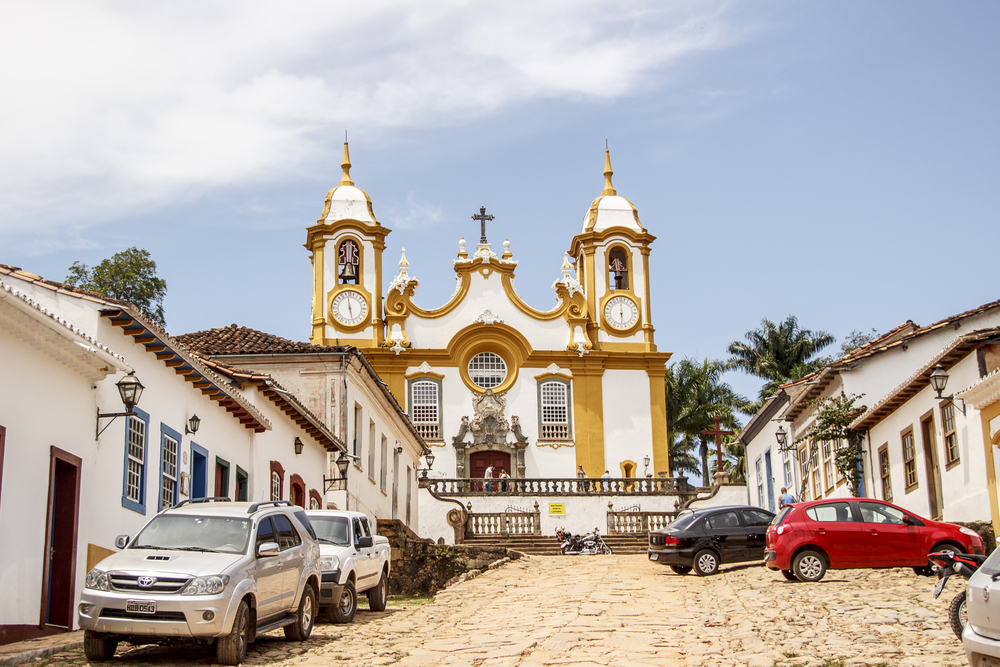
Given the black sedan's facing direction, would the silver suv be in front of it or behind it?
behind

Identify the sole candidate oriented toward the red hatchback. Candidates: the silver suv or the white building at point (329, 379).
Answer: the white building

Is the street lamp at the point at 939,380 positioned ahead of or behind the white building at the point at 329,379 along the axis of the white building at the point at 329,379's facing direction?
ahead

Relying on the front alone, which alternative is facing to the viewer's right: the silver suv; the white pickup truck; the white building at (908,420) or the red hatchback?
the red hatchback

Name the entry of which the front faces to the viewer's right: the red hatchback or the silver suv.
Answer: the red hatchback

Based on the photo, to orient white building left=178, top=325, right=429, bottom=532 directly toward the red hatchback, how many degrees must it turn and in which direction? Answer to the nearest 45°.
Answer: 0° — it already faces it

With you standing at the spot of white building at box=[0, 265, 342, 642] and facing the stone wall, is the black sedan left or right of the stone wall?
right

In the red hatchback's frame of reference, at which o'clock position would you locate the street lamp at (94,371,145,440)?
The street lamp is roughly at 5 o'clock from the red hatchback.

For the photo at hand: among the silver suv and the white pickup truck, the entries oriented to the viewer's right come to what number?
0

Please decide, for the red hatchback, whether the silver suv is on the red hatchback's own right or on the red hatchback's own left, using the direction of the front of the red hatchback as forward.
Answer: on the red hatchback's own right

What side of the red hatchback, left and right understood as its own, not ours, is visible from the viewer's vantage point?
right

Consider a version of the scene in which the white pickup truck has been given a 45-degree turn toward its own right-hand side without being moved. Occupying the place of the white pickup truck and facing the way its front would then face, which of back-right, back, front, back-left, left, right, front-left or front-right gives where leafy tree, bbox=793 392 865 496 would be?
back-right

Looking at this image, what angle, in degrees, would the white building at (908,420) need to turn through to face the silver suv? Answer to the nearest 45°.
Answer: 0° — it already faces it

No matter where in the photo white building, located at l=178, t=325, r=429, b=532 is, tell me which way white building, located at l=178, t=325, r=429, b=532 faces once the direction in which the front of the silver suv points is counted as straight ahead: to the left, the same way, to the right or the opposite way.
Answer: to the left

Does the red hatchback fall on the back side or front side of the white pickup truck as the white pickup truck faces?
on the back side

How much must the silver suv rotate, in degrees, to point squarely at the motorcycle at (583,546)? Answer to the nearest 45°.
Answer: approximately 180°

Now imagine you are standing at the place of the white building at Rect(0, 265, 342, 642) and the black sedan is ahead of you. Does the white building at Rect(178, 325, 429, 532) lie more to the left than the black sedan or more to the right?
left

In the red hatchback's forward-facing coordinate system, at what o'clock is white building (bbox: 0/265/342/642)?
The white building is roughly at 5 o'clock from the red hatchback.

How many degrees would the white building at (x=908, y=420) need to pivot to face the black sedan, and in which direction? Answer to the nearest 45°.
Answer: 0° — it already faces it
